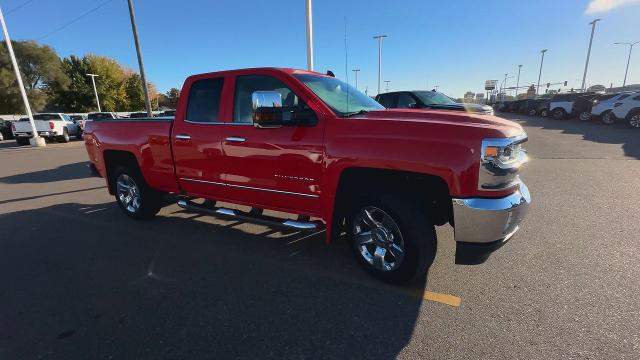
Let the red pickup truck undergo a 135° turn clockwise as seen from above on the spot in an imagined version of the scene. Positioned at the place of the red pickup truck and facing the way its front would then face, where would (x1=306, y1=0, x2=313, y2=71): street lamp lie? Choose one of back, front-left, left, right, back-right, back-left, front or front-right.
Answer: right

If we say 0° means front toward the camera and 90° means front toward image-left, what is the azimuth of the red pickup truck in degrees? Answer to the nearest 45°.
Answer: approximately 315°

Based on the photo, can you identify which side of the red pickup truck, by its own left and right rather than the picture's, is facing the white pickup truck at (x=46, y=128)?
back

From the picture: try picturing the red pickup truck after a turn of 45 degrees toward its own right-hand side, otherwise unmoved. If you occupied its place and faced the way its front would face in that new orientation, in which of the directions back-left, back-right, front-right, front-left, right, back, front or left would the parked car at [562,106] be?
back-left

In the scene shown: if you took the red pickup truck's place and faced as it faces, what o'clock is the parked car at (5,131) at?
The parked car is roughly at 6 o'clock from the red pickup truck.

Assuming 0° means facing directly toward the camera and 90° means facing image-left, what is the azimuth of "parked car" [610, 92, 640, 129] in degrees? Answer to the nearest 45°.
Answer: approximately 45°
